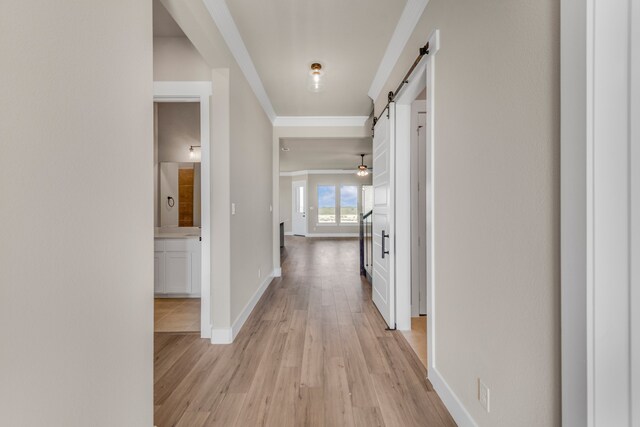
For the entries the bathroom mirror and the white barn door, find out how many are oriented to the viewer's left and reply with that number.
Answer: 1

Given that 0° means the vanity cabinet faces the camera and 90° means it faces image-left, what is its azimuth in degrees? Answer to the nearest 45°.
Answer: approximately 0°

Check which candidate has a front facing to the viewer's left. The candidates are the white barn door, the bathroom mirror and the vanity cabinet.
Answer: the white barn door

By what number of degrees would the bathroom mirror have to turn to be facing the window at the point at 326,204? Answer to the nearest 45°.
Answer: approximately 135° to its left

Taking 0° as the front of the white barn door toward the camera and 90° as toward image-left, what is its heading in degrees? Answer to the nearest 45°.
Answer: approximately 90°

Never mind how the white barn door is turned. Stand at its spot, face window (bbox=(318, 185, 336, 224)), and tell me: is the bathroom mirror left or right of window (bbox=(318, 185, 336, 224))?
left

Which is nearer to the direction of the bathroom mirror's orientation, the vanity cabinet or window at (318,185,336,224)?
the vanity cabinet

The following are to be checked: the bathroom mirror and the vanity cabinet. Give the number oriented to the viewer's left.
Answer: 0

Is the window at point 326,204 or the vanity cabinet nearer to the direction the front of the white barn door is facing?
the vanity cabinet
